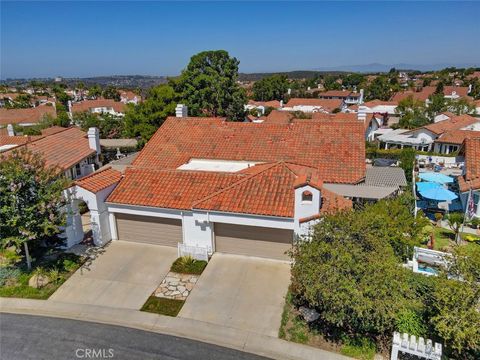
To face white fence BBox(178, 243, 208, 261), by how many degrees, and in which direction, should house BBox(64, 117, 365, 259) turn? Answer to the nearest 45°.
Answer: approximately 45° to its right

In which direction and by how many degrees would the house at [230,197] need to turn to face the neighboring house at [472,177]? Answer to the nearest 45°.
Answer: approximately 90° to its left

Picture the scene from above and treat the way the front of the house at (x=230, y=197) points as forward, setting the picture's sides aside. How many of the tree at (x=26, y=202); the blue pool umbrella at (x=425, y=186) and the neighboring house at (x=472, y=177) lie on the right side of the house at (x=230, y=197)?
1

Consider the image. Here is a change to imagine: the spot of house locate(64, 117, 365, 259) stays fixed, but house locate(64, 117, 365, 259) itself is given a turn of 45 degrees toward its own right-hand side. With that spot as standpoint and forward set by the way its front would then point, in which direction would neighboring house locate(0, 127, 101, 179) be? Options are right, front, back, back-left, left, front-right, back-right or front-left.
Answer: right

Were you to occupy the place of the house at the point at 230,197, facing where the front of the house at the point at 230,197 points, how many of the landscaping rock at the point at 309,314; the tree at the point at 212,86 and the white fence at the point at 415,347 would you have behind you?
1

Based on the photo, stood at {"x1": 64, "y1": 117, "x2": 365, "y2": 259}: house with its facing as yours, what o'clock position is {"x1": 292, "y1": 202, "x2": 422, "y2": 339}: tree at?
The tree is roughly at 11 o'clock from the house.

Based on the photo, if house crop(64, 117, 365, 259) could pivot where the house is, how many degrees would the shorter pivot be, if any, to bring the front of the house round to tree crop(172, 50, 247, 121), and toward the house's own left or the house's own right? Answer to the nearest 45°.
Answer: approximately 180°

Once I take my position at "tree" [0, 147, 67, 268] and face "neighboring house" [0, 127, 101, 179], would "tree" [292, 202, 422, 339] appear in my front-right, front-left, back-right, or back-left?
back-right

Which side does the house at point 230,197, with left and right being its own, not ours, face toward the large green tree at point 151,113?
back

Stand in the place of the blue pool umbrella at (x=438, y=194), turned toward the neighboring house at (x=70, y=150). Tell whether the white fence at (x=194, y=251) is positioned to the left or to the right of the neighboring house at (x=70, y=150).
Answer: left

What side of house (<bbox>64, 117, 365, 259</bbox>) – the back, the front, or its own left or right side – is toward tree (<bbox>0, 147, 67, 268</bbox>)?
right

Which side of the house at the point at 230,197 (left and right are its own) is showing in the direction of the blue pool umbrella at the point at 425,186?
left

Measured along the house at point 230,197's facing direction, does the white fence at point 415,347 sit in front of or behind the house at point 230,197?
in front

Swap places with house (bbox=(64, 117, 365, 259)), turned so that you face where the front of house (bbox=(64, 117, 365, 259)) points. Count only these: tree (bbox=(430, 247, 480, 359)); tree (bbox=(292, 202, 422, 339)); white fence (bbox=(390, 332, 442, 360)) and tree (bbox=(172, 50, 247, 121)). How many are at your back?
1

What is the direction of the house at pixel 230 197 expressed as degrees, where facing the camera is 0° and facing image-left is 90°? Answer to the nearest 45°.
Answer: approximately 0°
